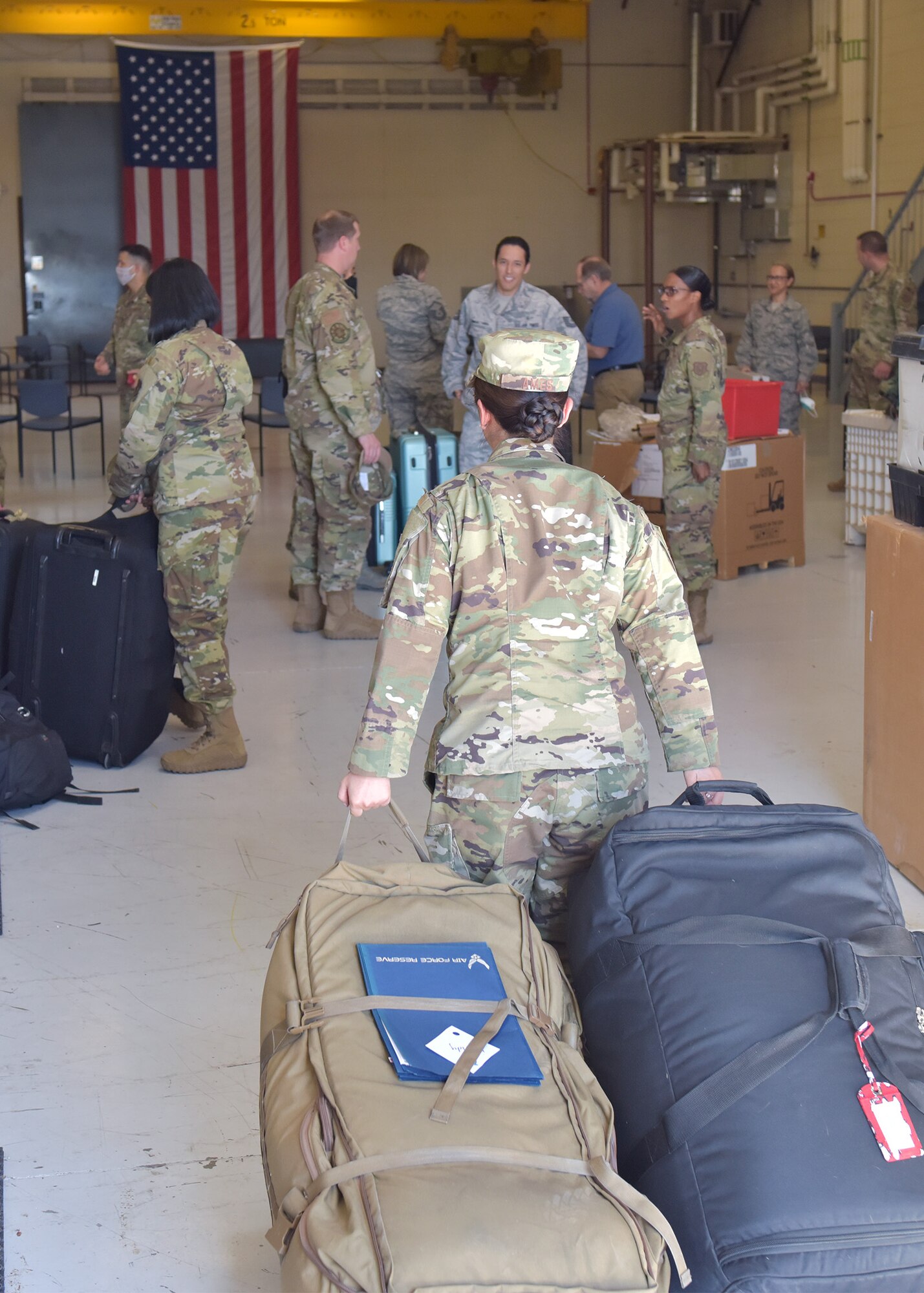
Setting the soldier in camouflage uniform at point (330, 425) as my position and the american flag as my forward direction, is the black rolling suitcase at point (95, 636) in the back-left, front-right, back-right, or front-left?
back-left

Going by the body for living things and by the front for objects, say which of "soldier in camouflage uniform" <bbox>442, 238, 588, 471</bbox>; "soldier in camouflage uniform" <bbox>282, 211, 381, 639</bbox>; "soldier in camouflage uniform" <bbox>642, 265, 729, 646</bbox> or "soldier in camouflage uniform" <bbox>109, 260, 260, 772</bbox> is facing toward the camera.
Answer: "soldier in camouflage uniform" <bbox>442, 238, 588, 471</bbox>

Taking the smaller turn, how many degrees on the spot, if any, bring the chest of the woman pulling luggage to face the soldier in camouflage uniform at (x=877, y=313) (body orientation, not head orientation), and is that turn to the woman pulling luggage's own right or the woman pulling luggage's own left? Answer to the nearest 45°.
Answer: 0° — they already face them

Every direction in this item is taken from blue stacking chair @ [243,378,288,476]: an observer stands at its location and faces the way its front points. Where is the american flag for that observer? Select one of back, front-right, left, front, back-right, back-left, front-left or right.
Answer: back-right

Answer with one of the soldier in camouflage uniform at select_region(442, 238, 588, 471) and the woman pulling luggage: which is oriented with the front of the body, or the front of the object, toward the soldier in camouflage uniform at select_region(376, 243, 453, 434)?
the woman pulling luggage

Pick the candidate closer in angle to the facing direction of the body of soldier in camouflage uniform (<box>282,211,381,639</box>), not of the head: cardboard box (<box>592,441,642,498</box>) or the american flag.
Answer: the cardboard box

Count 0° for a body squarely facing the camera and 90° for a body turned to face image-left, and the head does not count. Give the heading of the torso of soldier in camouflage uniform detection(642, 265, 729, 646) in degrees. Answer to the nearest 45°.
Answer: approximately 90°

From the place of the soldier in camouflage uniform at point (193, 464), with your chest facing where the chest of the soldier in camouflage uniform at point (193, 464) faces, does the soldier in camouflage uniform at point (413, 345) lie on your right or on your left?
on your right

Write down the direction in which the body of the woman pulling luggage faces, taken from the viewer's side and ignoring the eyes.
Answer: away from the camera

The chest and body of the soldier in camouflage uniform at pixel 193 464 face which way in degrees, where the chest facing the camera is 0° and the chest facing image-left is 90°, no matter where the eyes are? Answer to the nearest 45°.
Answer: approximately 135°
